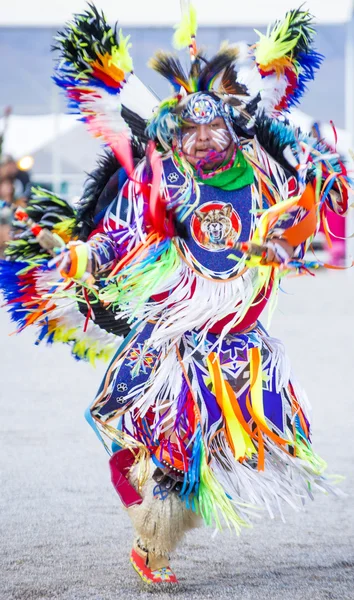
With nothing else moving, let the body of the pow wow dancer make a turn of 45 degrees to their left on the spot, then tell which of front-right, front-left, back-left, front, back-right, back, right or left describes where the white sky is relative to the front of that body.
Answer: back-left

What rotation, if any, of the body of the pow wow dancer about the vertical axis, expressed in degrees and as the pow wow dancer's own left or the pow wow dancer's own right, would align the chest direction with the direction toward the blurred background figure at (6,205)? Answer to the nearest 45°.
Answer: approximately 135° to the pow wow dancer's own right

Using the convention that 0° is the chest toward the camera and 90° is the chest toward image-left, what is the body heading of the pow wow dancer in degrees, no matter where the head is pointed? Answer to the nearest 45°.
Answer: approximately 0°
